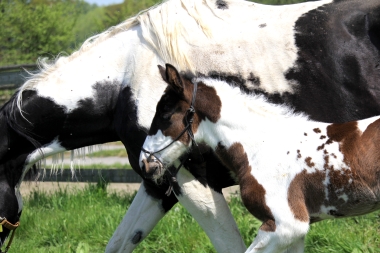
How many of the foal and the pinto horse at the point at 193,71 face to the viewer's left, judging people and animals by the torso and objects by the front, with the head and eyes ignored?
2

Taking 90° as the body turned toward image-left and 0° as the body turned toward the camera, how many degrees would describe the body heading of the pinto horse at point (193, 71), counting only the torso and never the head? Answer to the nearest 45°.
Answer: approximately 90°

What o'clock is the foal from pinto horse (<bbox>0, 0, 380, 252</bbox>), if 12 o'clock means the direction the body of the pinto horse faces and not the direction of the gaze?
The foal is roughly at 8 o'clock from the pinto horse.

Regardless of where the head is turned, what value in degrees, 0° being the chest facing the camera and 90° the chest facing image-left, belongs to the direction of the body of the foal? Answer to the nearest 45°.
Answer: approximately 90°

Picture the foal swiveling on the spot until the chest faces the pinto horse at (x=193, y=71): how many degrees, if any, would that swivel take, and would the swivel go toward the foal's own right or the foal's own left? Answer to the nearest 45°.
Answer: approximately 45° to the foal's own right

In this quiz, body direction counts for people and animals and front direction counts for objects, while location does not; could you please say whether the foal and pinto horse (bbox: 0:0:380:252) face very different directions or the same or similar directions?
same or similar directions
